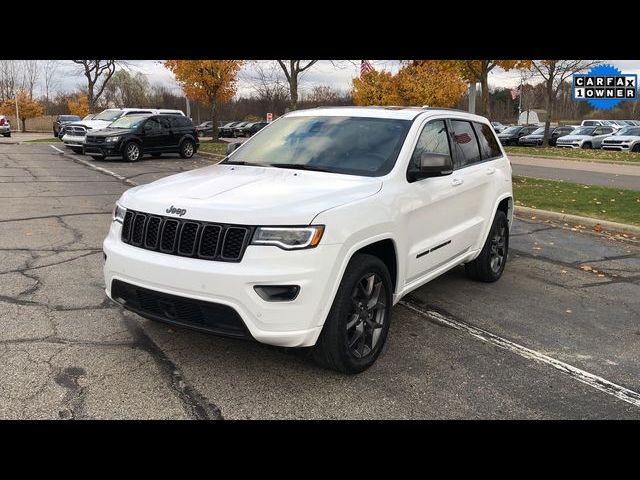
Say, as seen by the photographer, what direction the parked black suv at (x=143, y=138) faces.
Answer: facing the viewer and to the left of the viewer

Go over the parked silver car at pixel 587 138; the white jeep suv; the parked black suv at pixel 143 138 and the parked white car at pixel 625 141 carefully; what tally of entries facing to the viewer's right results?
0

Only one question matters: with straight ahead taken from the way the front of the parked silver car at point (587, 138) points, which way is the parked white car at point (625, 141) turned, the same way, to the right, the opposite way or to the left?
the same way

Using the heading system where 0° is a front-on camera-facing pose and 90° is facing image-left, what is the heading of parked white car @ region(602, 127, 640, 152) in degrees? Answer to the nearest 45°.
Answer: approximately 45°

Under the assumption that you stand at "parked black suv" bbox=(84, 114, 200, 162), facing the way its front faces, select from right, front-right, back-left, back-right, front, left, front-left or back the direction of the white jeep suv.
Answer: front-left

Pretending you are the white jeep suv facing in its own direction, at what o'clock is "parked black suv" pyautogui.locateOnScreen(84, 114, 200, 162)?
The parked black suv is roughly at 4 o'clock from the white jeep suv.

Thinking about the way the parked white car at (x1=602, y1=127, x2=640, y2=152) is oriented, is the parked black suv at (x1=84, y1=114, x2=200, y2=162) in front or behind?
in front

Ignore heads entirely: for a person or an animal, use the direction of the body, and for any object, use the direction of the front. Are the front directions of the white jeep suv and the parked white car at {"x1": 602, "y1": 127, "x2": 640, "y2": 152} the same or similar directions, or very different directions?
same or similar directions

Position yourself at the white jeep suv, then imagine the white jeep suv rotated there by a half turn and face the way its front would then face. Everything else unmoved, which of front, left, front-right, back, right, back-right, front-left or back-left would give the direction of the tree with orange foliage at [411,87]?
front-left

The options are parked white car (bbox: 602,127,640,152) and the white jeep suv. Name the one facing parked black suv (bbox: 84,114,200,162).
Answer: the parked white car

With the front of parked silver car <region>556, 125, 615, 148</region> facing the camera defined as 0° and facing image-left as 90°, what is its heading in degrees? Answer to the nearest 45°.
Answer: approximately 45°

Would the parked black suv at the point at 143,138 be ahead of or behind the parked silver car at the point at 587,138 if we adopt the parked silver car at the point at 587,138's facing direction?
ahead

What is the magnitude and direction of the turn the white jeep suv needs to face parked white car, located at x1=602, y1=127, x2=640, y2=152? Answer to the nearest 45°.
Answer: approximately 180°

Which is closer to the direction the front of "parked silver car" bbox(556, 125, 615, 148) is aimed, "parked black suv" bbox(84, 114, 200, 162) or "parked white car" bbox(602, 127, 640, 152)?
the parked black suv
